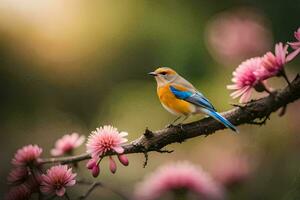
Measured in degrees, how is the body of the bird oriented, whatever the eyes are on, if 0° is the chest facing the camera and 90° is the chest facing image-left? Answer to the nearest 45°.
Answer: approximately 90°

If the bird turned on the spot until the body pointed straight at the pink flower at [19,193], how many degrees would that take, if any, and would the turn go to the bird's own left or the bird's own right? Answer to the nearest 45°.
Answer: approximately 45° to the bird's own left
